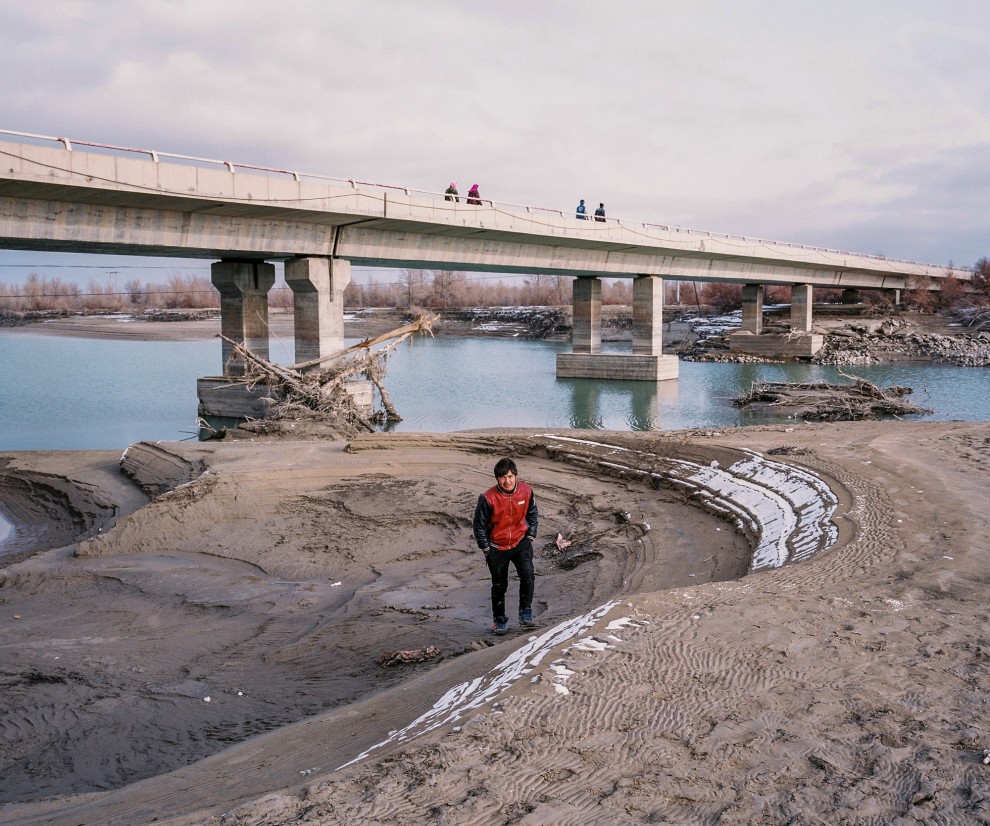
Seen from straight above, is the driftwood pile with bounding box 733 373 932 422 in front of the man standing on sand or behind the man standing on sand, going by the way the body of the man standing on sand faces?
behind

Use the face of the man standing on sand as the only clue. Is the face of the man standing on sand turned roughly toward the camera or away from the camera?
toward the camera

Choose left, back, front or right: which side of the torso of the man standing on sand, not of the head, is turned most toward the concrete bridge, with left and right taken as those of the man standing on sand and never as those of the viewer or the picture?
back

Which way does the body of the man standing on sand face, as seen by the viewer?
toward the camera

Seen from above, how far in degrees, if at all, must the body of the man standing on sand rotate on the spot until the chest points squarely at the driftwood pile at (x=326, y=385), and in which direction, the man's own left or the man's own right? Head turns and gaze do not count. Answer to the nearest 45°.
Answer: approximately 180°
